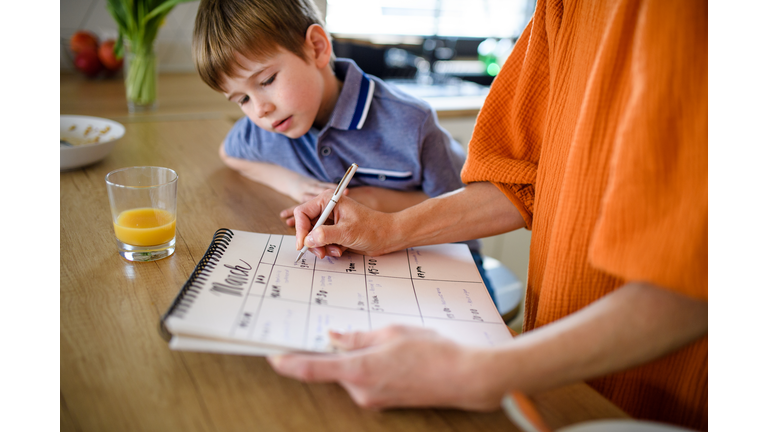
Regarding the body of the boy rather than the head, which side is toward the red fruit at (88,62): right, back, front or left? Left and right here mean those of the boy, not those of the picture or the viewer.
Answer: right

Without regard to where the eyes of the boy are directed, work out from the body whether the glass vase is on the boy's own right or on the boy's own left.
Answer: on the boy's own right

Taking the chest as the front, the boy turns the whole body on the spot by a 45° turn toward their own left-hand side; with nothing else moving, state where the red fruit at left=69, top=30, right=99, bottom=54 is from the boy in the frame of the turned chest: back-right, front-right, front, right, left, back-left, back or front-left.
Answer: back-right

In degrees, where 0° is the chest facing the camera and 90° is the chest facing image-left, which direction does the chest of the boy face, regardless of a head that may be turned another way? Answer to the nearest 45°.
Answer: approximately 45°

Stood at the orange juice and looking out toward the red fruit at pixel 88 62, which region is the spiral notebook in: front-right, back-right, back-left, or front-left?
back-right

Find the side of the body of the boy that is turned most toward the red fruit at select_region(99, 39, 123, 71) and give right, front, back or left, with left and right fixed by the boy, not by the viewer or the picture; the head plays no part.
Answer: right
